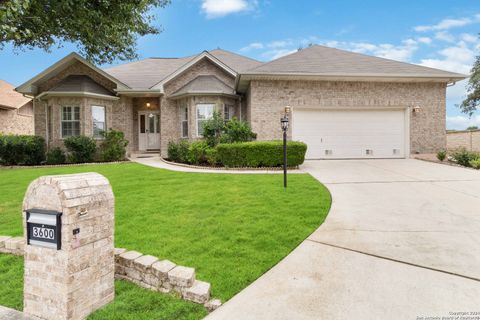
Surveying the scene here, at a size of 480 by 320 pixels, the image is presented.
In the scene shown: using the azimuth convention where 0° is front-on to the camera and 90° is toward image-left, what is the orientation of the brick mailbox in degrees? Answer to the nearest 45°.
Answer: approximately 45°

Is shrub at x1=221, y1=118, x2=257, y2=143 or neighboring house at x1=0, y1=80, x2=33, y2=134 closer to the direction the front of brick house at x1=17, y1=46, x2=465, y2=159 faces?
the shrub

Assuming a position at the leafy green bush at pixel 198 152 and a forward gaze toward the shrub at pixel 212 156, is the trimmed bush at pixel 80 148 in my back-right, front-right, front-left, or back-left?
back-right

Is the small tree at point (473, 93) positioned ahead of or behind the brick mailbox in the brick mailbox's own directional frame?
behind

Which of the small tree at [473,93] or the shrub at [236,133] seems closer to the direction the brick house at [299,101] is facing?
the shrub

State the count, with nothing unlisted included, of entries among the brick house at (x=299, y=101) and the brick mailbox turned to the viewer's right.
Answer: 0

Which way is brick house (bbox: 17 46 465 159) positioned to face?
toward the camera

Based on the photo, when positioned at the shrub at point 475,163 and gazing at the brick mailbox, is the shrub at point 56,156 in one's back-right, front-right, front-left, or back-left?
front-right

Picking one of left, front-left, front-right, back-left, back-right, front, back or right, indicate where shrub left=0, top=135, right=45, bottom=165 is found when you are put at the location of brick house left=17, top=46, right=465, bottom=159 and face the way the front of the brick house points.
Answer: right

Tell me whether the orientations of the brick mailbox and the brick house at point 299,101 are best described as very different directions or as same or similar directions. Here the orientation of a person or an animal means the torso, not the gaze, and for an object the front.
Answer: same or similar directions

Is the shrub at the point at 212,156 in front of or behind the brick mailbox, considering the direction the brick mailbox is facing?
behind

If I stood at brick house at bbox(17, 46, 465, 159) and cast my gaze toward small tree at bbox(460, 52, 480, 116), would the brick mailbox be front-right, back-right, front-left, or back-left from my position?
back-right

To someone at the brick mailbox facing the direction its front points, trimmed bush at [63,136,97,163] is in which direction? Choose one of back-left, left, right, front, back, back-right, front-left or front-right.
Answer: back-right

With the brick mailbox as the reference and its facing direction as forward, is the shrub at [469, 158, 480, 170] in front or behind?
behind

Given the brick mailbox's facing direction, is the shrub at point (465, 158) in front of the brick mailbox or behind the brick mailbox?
behind
